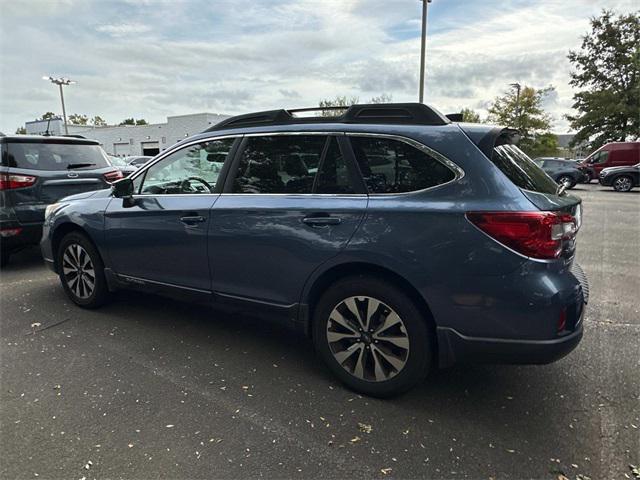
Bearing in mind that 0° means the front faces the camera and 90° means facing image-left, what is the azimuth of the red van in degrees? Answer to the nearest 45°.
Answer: approximately 90°

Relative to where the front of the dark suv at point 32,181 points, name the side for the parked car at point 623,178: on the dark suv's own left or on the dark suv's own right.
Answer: on the dark suv's own right

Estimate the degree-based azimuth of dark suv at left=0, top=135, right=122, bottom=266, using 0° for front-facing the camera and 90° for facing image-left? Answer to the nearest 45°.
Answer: approximately 135°

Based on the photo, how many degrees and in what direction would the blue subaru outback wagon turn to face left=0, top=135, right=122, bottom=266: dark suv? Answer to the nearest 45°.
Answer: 0° — it already faces it

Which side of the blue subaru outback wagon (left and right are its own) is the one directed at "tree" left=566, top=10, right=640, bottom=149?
right

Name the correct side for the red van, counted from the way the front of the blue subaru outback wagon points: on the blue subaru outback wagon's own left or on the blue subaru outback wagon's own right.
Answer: on the blue subaru outback wagon's own right

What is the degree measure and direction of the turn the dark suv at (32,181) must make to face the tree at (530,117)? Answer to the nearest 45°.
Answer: approximately 90° to its right
